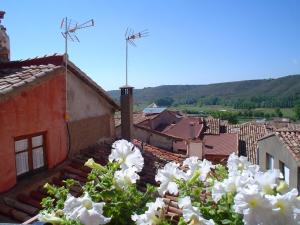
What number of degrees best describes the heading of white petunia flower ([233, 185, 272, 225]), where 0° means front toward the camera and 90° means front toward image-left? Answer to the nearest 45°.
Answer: approximately 0°

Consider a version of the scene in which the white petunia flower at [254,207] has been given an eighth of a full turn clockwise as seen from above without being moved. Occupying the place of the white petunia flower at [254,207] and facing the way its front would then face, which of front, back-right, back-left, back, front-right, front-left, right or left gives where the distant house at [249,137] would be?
back-right

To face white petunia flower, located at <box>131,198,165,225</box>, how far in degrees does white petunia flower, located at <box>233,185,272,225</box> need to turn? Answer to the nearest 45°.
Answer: approximately 90° to its right

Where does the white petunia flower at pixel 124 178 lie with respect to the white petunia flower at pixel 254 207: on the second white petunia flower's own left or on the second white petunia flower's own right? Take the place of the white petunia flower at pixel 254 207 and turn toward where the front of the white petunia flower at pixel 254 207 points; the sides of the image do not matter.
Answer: on the second white petunia flower's own right

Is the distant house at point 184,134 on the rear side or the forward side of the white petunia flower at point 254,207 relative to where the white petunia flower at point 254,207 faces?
on the rear side

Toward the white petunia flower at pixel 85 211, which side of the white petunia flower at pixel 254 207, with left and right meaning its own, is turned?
right
